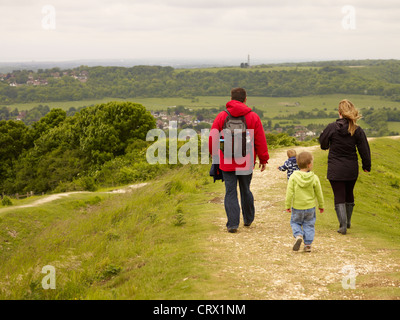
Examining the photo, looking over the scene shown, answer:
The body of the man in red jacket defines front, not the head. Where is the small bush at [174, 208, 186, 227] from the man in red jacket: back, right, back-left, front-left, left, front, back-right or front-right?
front-left

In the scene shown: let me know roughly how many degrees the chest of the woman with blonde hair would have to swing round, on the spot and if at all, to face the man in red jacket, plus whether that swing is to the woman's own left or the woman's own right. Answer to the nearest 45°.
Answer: approximately 135° to the woman's own left

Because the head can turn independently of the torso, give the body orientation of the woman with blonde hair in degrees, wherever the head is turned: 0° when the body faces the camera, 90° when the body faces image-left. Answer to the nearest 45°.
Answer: approximately 180°

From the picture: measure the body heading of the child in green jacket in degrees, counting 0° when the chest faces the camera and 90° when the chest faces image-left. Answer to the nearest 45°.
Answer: approximately 180°

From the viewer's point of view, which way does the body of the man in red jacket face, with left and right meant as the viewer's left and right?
facing away from the viewer
